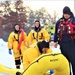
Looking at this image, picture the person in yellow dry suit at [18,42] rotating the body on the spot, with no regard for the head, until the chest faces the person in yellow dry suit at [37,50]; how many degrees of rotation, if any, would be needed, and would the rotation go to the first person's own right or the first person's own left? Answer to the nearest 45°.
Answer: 0° — they already face them

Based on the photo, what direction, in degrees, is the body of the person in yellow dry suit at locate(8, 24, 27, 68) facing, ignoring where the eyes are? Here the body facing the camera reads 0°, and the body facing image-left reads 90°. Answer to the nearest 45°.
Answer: approximately 0°

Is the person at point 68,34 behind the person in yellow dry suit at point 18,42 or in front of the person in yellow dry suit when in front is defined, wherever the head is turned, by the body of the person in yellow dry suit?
in front
